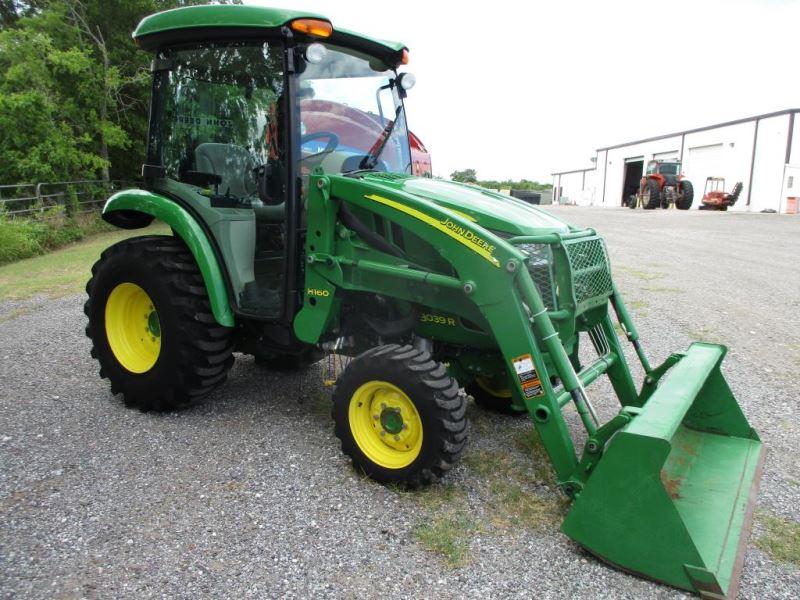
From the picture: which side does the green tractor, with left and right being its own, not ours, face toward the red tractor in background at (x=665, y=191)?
left

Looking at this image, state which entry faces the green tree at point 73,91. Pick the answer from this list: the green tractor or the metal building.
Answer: the metal building

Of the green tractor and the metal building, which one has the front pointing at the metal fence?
the metal building

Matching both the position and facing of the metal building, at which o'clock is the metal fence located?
The metal fence is roughly at 12 o'clock from the metal building.

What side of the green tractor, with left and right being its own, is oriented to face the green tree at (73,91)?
back

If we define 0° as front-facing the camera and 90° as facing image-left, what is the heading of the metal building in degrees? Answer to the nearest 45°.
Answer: approximately 45°

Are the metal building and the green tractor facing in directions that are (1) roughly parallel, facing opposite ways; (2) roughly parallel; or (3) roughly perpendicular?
roughly perpendicular

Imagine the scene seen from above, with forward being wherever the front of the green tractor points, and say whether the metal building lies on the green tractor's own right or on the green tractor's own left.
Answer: on the green tractor's own left

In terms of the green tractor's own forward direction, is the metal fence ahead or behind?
behind
